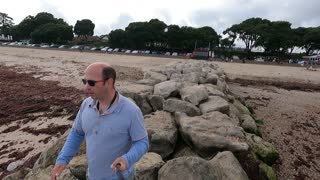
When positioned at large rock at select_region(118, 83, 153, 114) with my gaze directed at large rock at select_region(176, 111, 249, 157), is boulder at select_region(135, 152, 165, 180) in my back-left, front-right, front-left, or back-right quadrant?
front-right

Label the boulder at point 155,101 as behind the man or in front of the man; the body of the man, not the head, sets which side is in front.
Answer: behind

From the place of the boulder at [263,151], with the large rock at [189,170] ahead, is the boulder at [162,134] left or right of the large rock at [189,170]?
right

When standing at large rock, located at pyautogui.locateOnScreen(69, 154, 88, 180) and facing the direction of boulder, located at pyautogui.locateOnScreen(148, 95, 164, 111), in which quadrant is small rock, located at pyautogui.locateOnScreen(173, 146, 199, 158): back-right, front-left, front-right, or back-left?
front-right

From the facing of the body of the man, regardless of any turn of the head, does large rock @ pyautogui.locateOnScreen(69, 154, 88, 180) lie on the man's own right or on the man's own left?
on the man's own right

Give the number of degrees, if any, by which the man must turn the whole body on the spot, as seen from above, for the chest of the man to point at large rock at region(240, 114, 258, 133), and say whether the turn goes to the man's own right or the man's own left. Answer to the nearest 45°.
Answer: approximately 180°

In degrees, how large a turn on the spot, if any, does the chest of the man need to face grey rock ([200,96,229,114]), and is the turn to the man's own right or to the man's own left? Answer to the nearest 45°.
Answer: approximately 180°

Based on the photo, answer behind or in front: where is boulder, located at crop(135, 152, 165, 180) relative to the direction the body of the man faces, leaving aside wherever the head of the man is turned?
behind

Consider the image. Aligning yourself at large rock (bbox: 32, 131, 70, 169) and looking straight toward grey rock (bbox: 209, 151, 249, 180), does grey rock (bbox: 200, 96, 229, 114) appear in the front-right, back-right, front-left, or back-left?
front-left

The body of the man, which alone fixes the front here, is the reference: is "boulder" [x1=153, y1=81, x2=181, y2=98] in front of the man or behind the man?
behind

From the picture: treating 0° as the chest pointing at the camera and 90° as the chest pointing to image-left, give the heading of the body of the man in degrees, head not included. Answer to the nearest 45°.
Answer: approximately 45°

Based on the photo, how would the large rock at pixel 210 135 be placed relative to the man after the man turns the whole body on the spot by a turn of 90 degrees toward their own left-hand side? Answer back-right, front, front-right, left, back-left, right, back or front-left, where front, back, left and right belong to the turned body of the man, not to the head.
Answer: left

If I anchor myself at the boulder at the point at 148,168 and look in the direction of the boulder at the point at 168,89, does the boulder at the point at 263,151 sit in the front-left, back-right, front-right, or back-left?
front-right

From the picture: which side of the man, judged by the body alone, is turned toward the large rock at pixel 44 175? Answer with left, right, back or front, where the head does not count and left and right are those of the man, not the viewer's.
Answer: right
